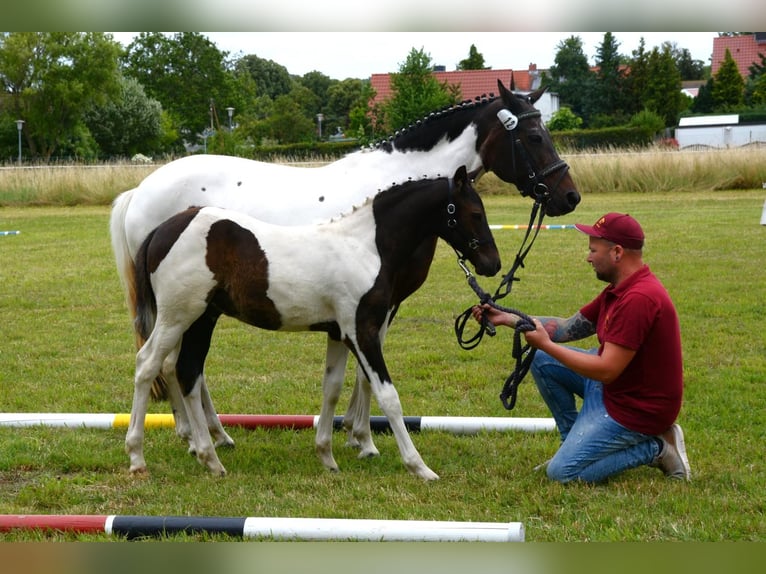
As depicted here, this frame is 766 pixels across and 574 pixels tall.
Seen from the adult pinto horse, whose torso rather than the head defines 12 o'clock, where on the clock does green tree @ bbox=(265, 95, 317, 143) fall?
The green tree is roughly at 9 o'clock from the adult pinto horse.

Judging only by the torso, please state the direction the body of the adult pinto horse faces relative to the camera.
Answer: to the viewer's right

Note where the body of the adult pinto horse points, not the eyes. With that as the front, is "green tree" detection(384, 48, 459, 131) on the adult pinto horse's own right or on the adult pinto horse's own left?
on the adult pinto horse's own left

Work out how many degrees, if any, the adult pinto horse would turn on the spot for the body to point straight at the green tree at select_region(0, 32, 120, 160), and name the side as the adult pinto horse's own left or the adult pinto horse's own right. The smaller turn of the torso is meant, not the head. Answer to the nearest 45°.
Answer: approximately 90° to the adult pinto horse's own left

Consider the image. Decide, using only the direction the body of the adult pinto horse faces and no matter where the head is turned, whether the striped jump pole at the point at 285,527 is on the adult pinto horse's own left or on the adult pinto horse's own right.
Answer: on the adult pinto horse's own right

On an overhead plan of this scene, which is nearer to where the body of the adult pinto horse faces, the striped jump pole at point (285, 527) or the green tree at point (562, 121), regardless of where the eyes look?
the green tree

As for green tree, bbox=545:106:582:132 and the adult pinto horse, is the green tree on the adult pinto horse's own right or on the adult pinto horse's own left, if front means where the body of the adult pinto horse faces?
on the adult pinto horse's own left

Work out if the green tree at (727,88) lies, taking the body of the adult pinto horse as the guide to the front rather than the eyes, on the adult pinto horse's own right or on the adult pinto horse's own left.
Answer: on the adult pinto horse's own left

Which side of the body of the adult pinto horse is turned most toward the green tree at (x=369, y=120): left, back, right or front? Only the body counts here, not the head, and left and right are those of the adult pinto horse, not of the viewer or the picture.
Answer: left
